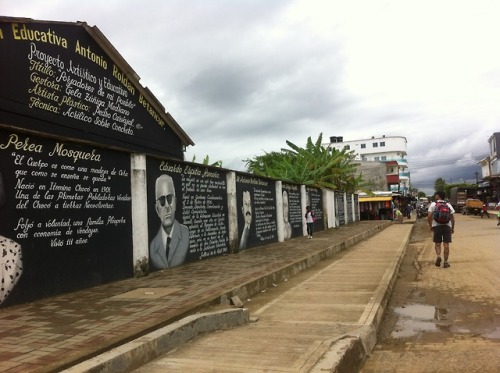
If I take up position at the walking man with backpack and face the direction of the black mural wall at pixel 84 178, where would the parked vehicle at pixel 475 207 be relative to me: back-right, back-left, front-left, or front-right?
back-right

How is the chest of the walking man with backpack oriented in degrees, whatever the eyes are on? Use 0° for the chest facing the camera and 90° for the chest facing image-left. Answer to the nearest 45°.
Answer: approximately 180°

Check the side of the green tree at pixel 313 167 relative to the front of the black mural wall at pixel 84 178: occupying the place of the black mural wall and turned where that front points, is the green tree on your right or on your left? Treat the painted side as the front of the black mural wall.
on your left

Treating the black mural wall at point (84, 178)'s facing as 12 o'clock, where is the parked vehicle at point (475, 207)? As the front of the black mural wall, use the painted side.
The parked vehicle is roughly at 9 o'clock from the black mural wall.

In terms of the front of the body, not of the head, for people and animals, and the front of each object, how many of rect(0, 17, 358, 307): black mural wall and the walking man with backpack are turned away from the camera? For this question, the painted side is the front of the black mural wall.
1

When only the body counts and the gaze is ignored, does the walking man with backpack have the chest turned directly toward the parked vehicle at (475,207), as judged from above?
yes

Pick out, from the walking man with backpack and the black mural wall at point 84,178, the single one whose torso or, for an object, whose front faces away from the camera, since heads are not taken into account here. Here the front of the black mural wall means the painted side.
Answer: the walking man with backpack

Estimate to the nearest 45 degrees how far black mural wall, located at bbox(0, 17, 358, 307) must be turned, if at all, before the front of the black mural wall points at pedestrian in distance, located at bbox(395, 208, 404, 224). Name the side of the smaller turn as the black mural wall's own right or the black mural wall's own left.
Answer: approximately 90° to the black mural wall's own left

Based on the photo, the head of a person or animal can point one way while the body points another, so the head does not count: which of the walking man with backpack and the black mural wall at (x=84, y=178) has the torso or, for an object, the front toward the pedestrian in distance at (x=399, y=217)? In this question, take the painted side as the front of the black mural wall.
the walking man with backpack

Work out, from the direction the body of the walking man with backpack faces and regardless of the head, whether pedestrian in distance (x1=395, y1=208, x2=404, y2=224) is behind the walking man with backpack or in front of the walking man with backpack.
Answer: in front

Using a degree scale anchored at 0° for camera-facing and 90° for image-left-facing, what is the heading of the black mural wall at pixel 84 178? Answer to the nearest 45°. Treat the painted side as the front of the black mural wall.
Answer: approximately 315°

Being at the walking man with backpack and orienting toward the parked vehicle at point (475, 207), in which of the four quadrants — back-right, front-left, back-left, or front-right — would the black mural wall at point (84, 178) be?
back-left

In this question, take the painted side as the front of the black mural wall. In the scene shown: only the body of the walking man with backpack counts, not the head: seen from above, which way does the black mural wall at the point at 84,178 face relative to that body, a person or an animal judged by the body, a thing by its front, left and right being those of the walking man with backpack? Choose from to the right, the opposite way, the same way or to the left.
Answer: to the right
